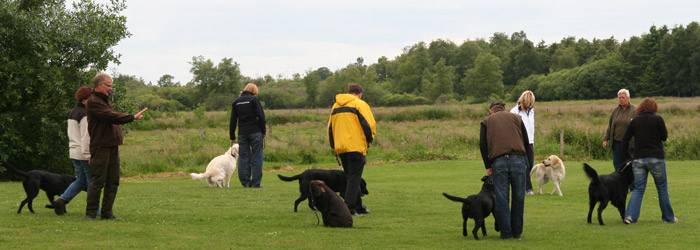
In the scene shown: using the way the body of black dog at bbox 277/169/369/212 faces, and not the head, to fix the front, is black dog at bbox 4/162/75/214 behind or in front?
behind

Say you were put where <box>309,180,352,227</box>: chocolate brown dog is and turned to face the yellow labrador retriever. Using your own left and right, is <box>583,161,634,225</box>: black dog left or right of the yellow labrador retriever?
right

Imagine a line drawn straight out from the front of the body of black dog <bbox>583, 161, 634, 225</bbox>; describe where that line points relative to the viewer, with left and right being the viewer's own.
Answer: facing away from the viewer and to the right of the viewer

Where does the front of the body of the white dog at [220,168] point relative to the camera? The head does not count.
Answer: to the viewer's right

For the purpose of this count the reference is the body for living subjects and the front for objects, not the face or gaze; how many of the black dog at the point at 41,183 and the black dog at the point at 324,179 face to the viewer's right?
2

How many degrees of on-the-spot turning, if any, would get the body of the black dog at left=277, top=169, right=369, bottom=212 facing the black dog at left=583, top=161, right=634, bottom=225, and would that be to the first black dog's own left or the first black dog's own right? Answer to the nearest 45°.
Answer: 0° — it already faces it

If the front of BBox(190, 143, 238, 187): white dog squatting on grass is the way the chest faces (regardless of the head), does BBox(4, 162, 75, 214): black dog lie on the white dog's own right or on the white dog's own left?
on the white dog's own right

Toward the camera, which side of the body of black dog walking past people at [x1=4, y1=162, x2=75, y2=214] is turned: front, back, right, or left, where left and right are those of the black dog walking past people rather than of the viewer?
right
